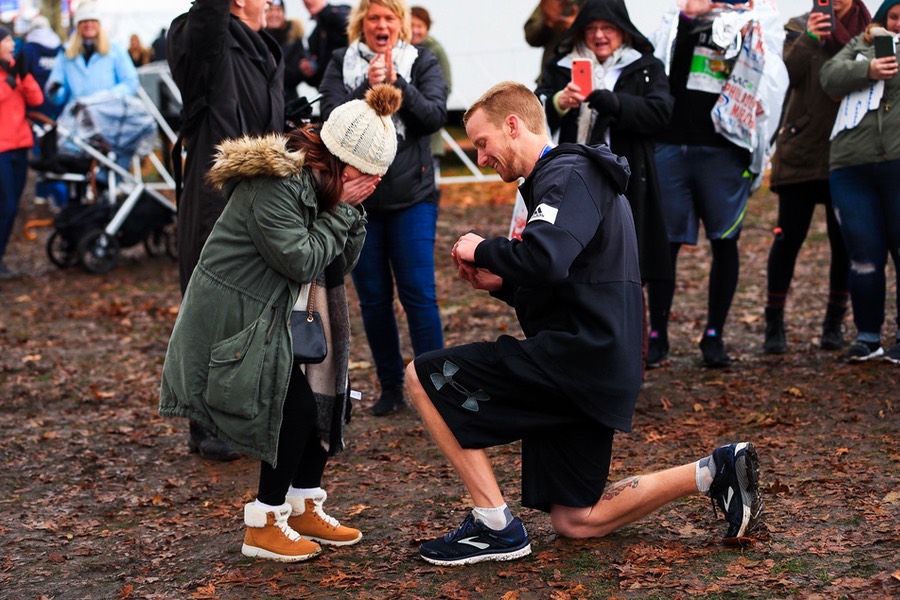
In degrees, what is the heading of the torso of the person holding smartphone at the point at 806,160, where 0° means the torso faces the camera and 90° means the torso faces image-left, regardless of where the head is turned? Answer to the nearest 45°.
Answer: approximately 45°

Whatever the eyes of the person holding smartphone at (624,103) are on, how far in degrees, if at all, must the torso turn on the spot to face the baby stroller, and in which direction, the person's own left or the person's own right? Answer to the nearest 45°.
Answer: approximately 135° to the person's own right

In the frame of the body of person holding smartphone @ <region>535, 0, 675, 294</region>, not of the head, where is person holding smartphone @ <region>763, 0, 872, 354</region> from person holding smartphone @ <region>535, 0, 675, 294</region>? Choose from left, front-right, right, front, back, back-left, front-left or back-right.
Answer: back-left

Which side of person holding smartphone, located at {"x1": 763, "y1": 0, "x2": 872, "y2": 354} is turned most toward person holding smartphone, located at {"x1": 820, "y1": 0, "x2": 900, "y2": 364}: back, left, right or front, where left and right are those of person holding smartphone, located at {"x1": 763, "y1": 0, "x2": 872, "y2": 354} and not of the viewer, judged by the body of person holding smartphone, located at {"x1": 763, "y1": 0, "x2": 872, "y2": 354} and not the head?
left

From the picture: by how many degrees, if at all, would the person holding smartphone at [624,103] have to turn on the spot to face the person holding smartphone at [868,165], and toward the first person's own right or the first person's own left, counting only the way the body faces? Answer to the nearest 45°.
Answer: approximately 90° to the first person's own left
